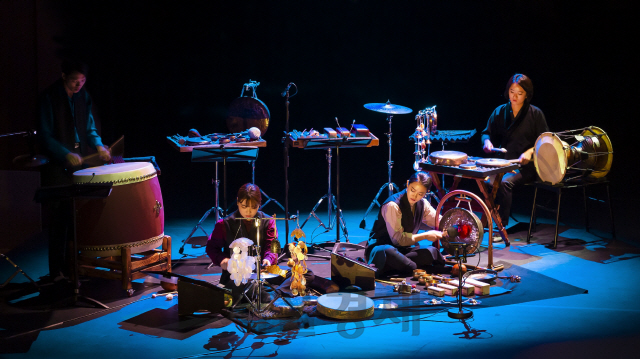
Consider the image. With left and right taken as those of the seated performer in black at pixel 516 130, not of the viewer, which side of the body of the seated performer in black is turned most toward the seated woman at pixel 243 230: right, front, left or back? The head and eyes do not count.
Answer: front

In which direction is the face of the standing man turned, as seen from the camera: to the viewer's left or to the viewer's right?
to the viewer's right

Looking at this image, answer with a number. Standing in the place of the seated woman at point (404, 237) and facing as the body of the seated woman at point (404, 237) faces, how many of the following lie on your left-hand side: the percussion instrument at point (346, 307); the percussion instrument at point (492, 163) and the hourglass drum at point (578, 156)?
2

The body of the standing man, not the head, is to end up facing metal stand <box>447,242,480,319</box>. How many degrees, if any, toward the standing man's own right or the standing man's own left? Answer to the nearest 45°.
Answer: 0° — they already face it

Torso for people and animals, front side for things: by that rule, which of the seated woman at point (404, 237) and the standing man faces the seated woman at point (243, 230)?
the standing man

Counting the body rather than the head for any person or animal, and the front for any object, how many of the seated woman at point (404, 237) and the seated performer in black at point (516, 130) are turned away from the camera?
0

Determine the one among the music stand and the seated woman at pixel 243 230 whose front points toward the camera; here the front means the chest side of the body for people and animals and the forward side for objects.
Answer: the seated woman

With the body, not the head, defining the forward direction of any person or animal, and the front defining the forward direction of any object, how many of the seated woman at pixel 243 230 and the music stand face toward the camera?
1

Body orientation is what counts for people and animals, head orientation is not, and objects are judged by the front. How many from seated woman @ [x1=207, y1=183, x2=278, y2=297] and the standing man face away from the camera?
0

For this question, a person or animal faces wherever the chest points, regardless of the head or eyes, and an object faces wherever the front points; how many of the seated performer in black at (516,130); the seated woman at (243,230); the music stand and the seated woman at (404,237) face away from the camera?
1

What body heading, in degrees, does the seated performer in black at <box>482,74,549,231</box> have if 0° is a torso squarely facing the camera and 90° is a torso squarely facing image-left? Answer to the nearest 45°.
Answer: approximately 45°

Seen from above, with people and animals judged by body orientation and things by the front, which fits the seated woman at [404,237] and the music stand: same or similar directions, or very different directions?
very different directions

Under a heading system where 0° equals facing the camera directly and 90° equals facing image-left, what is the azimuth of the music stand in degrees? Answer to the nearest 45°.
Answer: approximately 180°

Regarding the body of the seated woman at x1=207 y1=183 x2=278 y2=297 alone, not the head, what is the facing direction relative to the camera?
toward the camera

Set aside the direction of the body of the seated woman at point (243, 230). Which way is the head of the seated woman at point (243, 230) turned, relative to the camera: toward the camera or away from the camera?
toward the camera

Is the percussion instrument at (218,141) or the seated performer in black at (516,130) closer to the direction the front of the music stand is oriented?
the percussion instrument
